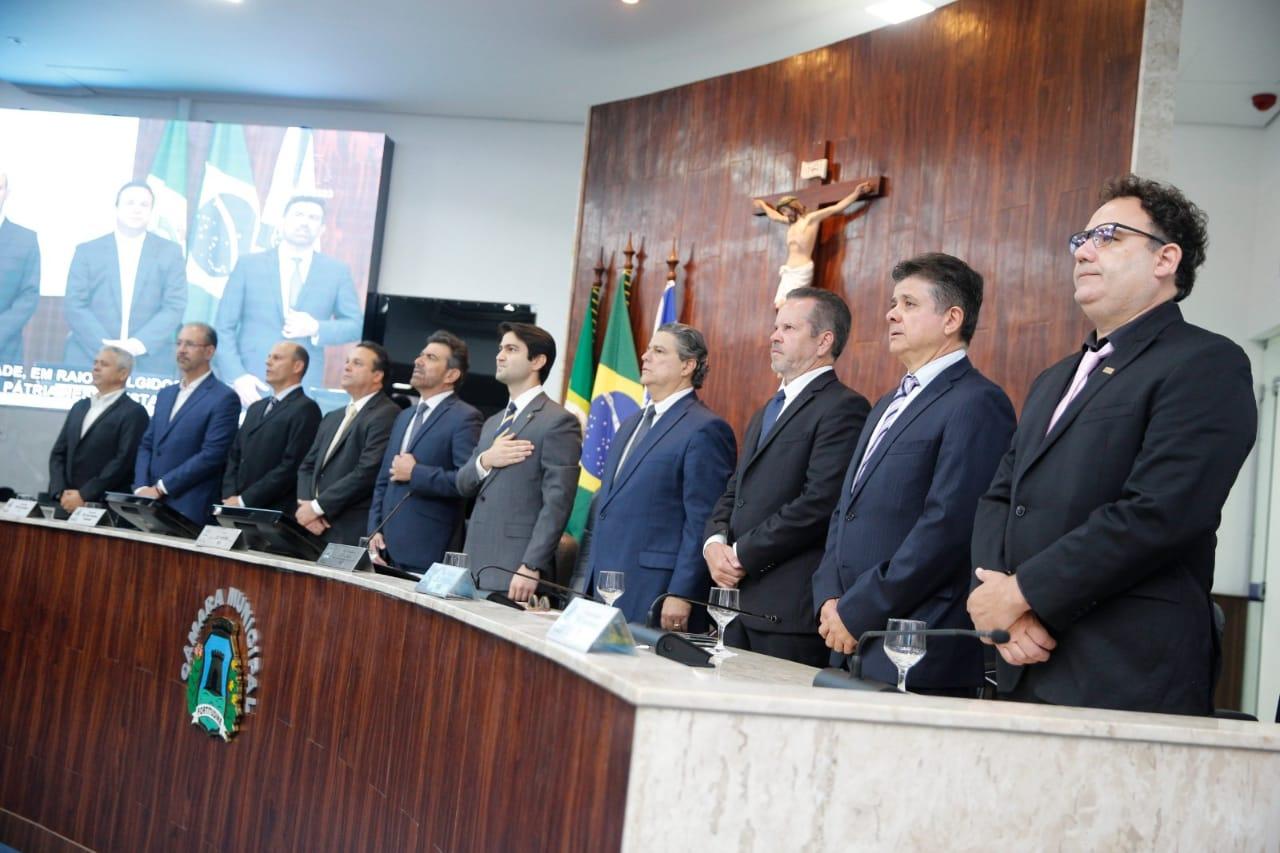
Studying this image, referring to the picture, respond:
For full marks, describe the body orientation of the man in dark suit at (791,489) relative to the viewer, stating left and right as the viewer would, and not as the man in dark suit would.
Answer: facing the viewer and to the left of the viewer

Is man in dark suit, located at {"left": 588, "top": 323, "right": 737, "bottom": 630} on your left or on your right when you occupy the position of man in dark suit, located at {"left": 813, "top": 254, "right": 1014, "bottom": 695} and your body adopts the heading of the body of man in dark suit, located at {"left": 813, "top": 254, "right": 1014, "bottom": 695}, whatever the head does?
on your right

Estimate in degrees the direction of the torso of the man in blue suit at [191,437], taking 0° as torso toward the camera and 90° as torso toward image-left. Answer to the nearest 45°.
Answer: approximately 45°

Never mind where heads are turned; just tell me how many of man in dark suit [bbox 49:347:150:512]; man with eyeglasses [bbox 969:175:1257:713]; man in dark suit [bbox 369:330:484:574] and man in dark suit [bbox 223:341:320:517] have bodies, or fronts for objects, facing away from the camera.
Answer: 0

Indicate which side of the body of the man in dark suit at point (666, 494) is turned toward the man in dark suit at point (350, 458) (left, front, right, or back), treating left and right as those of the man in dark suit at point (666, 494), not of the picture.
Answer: right

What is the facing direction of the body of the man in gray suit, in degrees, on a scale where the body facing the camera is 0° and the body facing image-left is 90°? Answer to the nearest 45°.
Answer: approximately 45°

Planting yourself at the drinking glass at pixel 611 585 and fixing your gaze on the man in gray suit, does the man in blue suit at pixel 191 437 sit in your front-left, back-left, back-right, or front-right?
front-left

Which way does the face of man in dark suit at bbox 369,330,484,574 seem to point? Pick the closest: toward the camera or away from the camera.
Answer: toward the camera

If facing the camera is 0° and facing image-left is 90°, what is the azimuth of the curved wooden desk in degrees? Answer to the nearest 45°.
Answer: approximately 45°

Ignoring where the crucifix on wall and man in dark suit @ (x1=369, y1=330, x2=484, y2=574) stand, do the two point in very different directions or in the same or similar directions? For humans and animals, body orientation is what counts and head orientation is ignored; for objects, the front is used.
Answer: same or similar directions

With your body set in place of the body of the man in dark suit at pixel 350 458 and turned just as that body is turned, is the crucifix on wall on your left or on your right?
on your left

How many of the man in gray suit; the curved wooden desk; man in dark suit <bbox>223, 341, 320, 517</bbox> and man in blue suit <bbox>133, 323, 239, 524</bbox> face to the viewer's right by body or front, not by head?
0

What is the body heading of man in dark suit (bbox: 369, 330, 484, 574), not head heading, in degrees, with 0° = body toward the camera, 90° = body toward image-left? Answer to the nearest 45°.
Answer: approximately 45°

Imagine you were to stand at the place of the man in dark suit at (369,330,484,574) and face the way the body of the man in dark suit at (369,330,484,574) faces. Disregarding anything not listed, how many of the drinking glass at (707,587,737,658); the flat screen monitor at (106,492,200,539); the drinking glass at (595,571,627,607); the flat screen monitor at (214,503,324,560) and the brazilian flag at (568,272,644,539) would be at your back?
1
